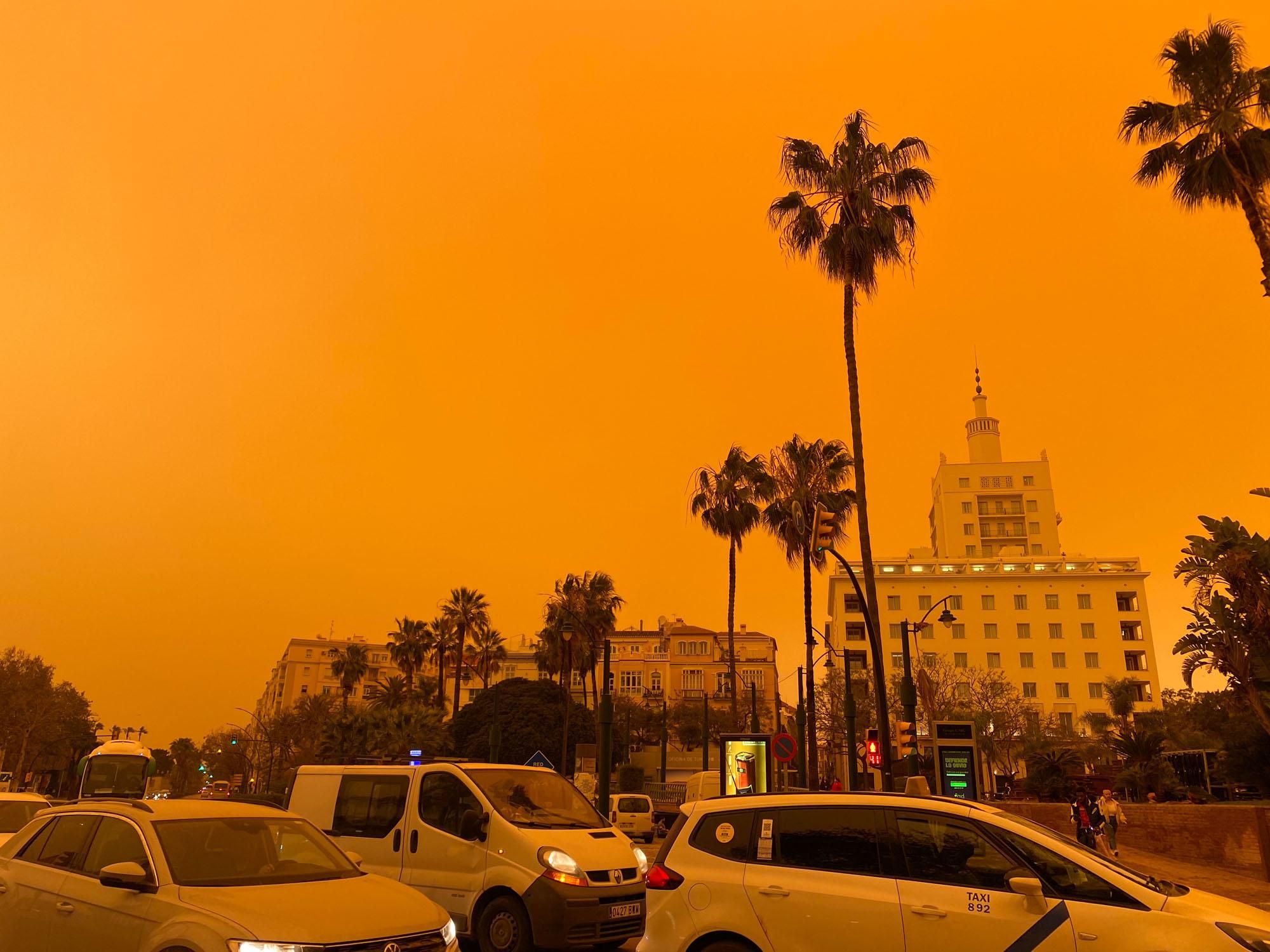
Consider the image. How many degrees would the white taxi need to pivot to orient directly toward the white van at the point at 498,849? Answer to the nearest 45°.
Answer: approximately 135° to its left

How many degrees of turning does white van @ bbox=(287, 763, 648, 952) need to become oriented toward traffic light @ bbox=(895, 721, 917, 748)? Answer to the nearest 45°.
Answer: approximately 90° to its left

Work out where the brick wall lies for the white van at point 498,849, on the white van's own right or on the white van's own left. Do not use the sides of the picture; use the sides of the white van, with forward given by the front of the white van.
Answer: on the white van's own left

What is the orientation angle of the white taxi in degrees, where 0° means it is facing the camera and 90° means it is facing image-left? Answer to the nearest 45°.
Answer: approximately 270°

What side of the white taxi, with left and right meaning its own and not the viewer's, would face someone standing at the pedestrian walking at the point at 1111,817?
left

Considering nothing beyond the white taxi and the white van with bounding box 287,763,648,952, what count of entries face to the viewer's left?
0

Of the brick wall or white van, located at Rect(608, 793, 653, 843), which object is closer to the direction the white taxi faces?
the brick wall

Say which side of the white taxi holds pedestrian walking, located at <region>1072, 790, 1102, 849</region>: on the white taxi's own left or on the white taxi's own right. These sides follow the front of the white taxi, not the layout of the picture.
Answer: on the white taxi's own left

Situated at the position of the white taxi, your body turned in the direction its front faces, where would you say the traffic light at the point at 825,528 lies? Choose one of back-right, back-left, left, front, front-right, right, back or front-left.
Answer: left

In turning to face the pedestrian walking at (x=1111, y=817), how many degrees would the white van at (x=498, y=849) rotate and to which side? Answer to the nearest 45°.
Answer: approximately 90° to its left

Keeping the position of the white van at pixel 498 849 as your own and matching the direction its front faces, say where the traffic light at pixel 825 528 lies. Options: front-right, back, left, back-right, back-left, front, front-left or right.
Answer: left
